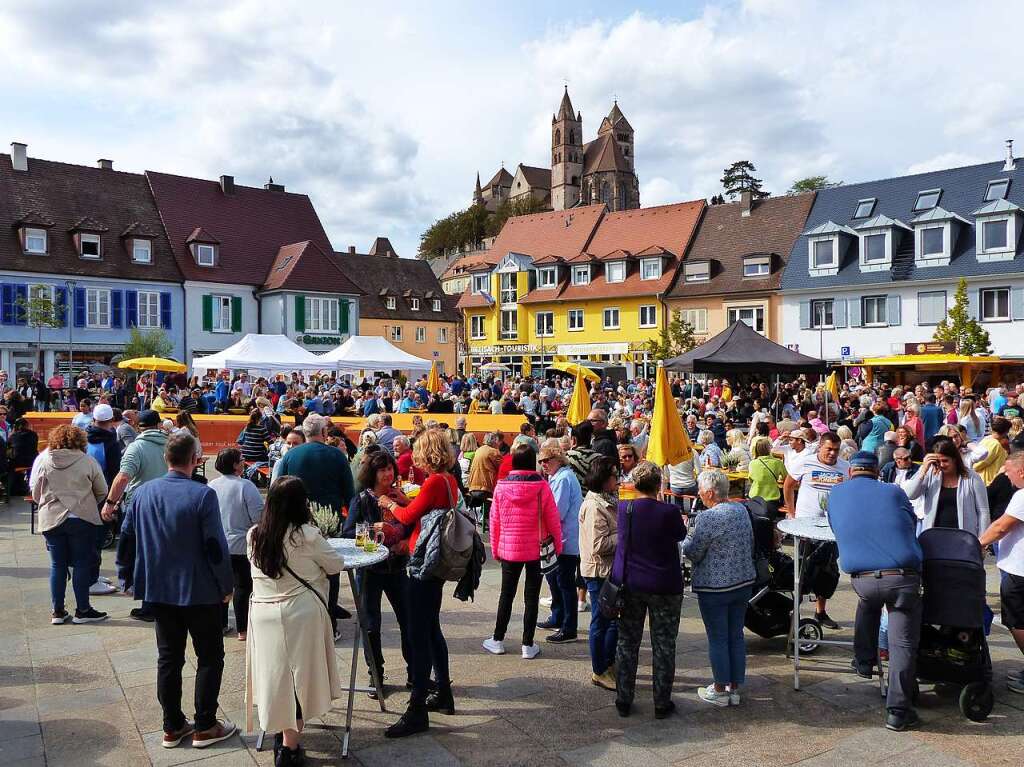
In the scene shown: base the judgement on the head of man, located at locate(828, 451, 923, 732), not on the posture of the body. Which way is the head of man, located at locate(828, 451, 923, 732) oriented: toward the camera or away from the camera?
away from the camera

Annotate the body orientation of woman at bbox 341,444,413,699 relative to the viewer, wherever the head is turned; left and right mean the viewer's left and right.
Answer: facing the viewer and to the right of the viewer

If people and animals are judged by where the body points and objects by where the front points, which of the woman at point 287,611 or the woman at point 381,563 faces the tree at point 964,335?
the woman at point 287,611

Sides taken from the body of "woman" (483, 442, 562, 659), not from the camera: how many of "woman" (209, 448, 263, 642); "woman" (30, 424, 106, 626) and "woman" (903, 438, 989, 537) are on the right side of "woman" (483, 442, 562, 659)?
1

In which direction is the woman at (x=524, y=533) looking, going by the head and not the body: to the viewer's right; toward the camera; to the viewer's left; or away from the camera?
away from the camera

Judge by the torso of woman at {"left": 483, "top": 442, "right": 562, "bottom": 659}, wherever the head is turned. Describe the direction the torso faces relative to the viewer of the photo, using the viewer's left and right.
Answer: facing away from the viewer

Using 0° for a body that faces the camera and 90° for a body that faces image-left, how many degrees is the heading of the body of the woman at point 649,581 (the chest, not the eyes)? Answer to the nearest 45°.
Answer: approximately 180°

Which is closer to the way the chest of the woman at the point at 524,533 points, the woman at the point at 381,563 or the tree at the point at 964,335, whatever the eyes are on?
the tree

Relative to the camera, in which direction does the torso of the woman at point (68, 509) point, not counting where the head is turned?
away from the camera

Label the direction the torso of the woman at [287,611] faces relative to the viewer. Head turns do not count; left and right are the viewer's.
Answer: facing away from the viewer and to the right of the viewer

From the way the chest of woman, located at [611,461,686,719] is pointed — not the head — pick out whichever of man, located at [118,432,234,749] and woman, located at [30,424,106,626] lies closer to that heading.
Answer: the woman

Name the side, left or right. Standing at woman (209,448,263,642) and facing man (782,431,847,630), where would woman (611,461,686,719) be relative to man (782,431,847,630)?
right
